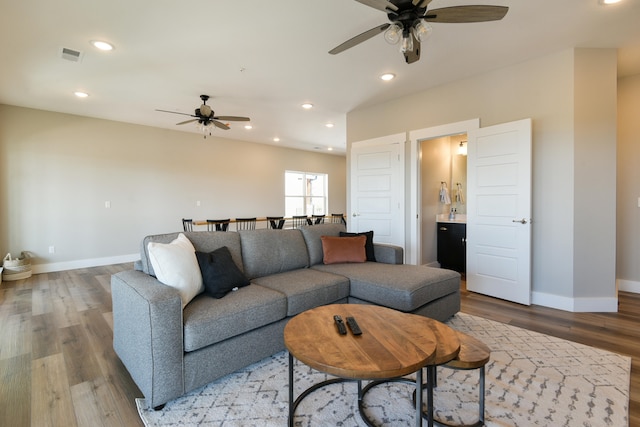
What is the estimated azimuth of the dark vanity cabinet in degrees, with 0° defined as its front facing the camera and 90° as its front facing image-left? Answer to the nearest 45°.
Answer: approximately 45°

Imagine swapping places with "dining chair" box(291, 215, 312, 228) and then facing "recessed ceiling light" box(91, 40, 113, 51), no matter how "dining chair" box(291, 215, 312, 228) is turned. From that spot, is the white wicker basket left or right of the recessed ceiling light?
right

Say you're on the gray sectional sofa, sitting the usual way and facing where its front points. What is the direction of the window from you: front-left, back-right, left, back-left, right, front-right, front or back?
back-left

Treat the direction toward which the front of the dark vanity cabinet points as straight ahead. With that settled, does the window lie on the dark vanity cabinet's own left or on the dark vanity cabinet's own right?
on the dark vanity cabinet's own right

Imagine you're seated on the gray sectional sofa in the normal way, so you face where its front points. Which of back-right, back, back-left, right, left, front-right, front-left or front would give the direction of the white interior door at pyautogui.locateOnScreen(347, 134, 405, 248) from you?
left

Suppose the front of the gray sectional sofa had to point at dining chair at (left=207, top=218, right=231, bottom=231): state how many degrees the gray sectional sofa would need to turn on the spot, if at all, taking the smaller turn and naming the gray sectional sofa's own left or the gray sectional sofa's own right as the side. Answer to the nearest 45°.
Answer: approximately 135° to the gray sectional sofa's own left

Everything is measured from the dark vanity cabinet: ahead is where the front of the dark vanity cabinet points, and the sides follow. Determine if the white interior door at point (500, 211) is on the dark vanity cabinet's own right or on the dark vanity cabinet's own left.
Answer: on the dark vanity cabinet's own left

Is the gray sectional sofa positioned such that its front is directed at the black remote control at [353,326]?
yes

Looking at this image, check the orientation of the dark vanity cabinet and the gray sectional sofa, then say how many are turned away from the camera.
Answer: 0

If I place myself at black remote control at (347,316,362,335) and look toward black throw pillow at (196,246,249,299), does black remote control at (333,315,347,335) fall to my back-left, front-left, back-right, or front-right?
front-left

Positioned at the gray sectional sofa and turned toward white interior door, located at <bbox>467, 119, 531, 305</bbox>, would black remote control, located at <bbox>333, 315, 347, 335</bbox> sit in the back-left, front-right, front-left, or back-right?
front-right

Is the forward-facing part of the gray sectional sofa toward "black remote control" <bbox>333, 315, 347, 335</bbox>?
yes

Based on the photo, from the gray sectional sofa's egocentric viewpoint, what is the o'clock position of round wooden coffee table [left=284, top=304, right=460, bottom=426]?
The round wooden coffee table is roughly at 12 o'clock from the gray sectional sofa.
